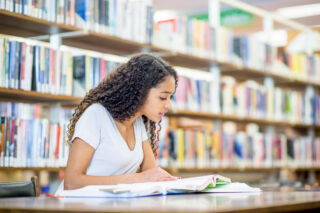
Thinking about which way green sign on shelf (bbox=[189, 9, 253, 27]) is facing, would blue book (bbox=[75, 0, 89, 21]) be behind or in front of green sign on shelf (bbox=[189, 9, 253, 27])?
in front

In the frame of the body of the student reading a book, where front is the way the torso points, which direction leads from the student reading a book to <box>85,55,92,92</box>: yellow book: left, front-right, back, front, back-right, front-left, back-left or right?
back-left

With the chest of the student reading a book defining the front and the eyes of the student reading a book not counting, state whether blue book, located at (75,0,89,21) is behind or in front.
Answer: behind

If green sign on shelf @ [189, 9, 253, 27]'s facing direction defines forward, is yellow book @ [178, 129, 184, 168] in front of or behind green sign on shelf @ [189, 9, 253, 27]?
in front

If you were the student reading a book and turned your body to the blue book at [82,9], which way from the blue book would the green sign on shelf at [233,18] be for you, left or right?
right

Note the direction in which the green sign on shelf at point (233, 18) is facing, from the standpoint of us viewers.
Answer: facing the viewer

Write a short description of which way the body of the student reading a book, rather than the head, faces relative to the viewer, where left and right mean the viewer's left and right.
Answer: facing the viewer and to the right of the viewer

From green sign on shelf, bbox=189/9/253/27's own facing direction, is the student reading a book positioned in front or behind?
in front

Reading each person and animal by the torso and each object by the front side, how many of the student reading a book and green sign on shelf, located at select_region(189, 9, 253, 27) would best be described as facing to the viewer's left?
0
